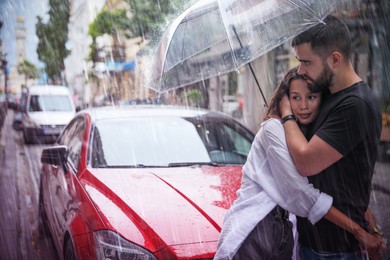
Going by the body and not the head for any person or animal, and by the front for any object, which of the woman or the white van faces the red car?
the white van

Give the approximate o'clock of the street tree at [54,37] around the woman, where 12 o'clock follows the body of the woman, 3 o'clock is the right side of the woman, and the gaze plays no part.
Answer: The street tree is roughly at 8 o'clock from the woman.

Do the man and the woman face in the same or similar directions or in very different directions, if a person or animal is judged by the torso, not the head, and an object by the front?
very different directions

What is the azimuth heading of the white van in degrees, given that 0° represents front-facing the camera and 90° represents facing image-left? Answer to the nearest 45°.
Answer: approximately 0°

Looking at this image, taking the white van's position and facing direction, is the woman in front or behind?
in front

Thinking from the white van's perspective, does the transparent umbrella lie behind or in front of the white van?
in front

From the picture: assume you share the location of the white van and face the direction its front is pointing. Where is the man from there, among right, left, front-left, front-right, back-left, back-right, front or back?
front

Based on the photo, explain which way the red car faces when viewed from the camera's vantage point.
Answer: facing the viewer and to the right of the viewer

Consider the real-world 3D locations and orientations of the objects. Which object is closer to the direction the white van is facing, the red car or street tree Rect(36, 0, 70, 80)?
the red car

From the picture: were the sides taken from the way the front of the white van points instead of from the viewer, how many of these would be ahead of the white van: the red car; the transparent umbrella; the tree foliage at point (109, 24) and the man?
3

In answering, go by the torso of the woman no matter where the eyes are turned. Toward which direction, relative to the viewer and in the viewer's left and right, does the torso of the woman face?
facing to the right of the viewer
